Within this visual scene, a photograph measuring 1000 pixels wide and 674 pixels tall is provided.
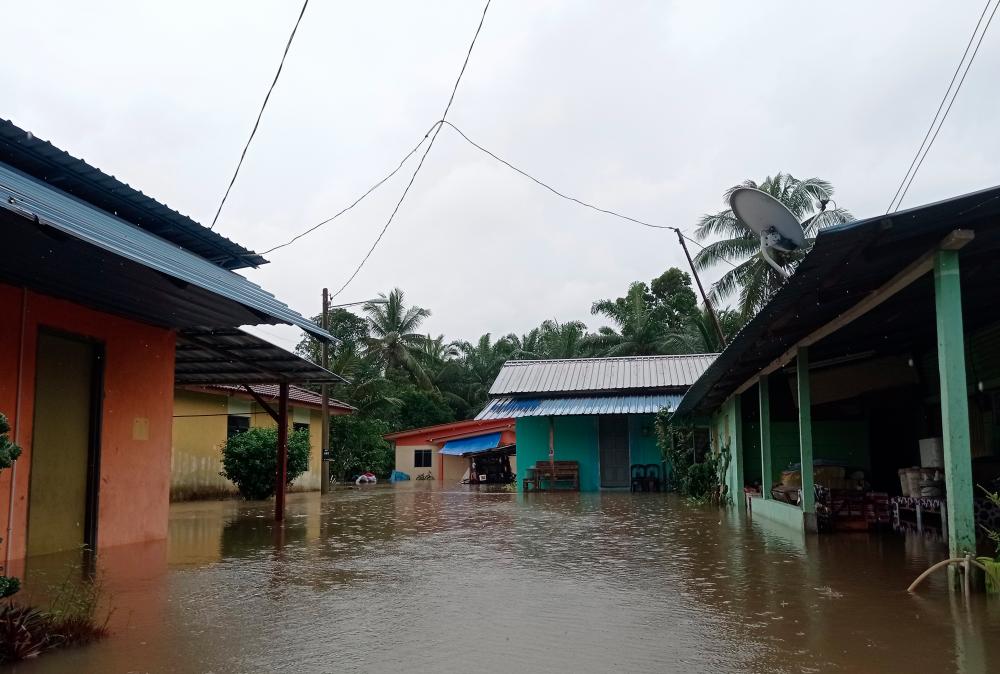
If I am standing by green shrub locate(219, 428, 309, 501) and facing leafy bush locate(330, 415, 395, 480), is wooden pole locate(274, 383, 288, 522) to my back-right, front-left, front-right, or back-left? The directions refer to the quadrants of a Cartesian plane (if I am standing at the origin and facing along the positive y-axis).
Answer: back-right

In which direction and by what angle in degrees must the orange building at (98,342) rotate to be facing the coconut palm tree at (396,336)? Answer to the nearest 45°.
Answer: approximately 135° to its left

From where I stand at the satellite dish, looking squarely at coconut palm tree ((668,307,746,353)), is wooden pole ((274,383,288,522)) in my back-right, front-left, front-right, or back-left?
front-left

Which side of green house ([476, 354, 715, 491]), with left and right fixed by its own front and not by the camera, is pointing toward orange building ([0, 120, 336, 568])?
front

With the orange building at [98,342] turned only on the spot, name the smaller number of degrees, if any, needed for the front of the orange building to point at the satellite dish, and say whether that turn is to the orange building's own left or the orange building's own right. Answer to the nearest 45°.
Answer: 0° — it already faces it

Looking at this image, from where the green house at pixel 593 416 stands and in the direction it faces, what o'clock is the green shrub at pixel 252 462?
The green shrub is roughly at 2 o'clock from the green house.

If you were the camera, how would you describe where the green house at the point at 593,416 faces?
facing the viewer

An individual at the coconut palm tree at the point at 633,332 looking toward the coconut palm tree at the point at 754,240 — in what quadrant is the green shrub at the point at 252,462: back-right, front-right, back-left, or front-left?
front-right

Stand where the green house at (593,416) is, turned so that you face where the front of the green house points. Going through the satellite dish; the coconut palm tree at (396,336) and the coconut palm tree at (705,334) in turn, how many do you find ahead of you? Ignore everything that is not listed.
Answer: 1

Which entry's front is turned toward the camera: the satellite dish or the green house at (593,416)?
the green house

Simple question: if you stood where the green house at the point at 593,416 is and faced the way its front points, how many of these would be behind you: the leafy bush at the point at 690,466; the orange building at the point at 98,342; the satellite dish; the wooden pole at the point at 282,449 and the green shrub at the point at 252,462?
0

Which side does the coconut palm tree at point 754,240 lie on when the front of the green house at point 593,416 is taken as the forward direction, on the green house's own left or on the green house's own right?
on the green house's own left

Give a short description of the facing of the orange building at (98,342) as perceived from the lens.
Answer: facing the viewer and to the right of the viewer

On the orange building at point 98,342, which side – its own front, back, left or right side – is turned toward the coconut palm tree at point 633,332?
left

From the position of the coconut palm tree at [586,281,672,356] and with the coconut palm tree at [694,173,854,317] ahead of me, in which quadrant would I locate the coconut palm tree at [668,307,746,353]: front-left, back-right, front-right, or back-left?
front-left
